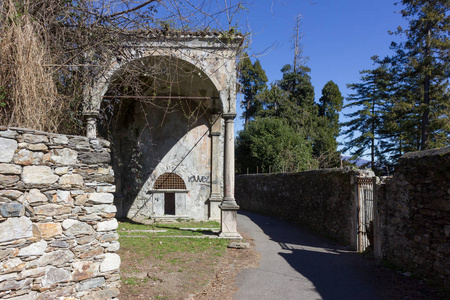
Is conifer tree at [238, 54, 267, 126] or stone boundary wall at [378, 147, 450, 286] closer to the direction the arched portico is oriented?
the stone boundary wall

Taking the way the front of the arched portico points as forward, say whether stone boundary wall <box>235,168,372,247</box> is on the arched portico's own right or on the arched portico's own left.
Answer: on the arched portico's own left

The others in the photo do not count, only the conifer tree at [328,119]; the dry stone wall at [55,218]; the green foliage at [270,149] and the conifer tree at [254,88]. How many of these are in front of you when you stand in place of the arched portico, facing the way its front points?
1

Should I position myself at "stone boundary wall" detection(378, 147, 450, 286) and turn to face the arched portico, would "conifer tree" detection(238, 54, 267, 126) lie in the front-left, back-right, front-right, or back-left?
front-right

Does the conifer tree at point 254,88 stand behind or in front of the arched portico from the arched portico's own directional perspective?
behind

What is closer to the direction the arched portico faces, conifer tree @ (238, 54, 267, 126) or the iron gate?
the iron gate

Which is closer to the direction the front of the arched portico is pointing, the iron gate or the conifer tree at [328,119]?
the iron gate

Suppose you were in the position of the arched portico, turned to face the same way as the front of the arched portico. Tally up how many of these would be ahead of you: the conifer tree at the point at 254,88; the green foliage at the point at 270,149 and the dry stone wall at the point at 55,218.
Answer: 1

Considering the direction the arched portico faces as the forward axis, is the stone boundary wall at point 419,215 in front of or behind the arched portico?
in front

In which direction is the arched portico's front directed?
toward the camera

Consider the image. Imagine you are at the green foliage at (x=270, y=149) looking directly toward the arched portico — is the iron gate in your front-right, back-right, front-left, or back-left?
front-left

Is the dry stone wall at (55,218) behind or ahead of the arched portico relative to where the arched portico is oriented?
ahead
